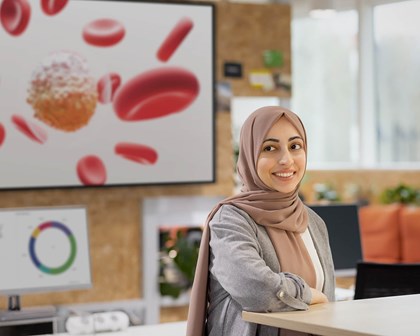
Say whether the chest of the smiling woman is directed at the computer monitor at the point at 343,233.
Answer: no

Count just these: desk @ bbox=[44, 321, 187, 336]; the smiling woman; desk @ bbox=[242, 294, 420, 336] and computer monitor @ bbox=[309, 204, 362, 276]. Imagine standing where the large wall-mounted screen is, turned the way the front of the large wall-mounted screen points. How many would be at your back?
0

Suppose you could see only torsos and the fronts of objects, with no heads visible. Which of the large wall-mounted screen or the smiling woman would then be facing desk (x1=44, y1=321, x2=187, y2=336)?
the large wall-mounted screen

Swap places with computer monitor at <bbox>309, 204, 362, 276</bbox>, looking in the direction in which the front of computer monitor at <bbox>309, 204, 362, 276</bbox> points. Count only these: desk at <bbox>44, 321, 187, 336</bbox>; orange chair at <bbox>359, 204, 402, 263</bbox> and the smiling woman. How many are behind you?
1

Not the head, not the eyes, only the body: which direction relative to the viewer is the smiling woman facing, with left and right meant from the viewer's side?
facing the viewer and to the right of the viewer

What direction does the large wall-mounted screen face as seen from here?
toward the camera

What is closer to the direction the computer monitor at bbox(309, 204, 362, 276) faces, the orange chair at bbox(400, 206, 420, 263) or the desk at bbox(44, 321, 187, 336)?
the desk

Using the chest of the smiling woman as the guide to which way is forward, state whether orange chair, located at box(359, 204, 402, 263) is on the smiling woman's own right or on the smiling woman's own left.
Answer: on the smiling woman's own left

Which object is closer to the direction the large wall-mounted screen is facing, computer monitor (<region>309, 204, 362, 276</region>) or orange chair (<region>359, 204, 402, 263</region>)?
the computer monitor

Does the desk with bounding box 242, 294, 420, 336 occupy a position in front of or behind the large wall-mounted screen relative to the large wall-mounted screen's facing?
in front

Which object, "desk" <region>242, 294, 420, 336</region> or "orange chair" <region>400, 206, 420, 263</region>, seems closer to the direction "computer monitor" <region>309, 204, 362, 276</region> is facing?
the desk

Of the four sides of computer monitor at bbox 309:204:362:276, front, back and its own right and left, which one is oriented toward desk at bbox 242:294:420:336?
front

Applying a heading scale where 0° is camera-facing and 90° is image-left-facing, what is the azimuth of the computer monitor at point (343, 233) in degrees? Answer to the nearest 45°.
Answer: approximately 0°

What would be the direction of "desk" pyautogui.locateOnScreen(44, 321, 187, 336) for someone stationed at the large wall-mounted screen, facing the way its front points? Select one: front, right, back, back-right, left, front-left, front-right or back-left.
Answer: front

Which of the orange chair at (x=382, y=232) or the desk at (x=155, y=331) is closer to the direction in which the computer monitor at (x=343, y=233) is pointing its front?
the desk

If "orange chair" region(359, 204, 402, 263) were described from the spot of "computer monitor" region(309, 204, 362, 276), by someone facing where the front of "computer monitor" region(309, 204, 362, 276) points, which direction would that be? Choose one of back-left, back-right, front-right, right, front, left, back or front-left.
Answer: back

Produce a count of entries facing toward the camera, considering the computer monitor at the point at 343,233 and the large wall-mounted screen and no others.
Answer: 2

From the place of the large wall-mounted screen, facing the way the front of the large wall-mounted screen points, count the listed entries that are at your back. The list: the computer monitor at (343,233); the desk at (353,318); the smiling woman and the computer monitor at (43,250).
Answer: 0
